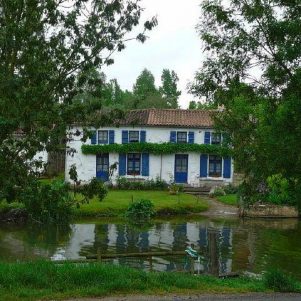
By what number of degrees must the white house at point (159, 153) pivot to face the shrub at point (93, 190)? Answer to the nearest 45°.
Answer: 0° — it already faces it

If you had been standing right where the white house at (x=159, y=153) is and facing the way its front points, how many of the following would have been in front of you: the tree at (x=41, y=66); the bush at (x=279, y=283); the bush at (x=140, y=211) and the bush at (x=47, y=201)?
4

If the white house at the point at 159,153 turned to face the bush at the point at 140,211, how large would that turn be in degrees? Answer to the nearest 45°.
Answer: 0° — it already faces it

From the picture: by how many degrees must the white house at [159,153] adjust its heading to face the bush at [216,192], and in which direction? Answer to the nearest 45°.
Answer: approximately 45° to its left

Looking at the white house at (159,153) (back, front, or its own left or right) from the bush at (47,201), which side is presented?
front

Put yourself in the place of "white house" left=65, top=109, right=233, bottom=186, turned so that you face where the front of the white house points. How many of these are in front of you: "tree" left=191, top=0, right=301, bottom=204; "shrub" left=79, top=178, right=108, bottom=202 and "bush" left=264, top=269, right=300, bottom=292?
3

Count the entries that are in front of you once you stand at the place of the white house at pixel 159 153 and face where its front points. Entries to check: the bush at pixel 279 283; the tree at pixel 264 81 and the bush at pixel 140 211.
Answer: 3

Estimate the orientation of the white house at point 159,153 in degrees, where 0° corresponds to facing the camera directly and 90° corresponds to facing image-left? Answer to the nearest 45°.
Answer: approximately 0°

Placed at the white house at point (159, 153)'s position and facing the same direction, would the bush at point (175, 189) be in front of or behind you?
in front
